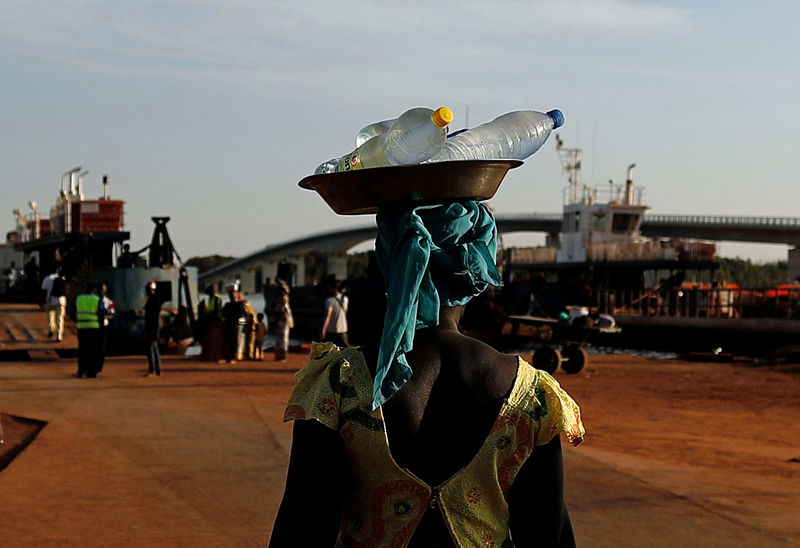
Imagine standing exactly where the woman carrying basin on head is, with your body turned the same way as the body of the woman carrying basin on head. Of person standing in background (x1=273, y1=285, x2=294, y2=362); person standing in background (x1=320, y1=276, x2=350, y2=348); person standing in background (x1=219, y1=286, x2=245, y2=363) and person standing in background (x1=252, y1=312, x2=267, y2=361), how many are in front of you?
4

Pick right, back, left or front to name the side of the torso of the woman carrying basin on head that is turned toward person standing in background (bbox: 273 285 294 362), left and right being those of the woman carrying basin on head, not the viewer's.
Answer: front

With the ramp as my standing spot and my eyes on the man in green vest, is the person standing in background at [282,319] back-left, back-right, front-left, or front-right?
front-left

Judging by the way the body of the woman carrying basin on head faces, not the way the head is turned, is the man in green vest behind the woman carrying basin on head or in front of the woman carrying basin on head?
in front

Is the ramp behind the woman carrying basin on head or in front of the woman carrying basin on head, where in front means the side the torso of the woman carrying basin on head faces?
in front

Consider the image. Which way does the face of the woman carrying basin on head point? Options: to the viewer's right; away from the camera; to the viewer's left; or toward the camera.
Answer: away from the camera

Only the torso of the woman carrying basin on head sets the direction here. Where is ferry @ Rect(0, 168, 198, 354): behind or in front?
in front

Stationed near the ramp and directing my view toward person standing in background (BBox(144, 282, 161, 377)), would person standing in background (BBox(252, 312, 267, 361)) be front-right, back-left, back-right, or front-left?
front-left

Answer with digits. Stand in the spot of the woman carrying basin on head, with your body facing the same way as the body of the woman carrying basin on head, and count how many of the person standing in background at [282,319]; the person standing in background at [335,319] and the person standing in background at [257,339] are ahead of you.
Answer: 3

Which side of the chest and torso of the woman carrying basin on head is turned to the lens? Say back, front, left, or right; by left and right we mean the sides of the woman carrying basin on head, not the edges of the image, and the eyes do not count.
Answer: back
